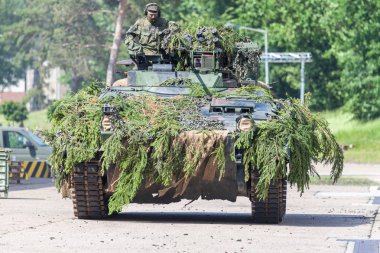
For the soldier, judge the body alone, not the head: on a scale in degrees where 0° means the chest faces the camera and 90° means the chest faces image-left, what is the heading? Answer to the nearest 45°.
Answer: approximately 0°

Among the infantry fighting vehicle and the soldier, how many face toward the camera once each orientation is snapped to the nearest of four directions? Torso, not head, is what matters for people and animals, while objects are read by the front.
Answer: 2

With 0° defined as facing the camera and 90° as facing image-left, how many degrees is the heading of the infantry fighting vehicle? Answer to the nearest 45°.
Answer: approximately 0°
